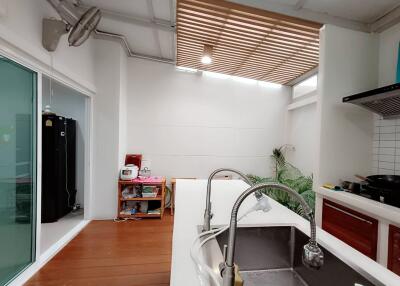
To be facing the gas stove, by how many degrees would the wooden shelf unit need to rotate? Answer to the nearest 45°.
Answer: approximately 45° to its left

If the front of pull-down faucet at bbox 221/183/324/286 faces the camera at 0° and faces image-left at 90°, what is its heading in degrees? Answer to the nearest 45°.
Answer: approximately 270°

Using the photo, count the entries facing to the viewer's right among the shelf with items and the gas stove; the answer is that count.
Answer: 0

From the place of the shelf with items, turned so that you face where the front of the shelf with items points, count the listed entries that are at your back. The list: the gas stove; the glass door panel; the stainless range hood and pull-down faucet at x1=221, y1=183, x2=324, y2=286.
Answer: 0

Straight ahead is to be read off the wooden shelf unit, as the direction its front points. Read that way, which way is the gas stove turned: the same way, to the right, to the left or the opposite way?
to the right

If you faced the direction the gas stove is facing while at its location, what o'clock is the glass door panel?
The glass door panel is roughly at 12 o'clock from the gas stove.

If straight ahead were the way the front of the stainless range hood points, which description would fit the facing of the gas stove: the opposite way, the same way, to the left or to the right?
the same way

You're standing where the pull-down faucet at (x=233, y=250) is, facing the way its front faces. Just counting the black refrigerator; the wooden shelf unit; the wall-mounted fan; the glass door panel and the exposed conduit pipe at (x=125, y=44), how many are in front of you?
0

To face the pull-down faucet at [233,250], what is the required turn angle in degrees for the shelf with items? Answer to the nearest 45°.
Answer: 0° — it already faces it

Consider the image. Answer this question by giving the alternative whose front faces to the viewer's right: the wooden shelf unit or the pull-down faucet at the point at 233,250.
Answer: the pull-down faucet

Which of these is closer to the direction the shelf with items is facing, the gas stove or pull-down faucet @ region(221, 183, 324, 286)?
the pull-down faucet

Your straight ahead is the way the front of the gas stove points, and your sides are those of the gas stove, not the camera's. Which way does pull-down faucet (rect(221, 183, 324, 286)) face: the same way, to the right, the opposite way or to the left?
the opposite way

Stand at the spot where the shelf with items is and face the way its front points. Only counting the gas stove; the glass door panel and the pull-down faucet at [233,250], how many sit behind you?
0

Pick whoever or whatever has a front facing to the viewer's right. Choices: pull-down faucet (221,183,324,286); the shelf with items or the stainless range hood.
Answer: the pull-down faucet

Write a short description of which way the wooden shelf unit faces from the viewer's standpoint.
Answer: facing the viewer

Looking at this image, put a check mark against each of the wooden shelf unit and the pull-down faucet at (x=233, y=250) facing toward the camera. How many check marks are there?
1

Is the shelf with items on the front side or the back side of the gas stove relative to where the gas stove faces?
on the front side

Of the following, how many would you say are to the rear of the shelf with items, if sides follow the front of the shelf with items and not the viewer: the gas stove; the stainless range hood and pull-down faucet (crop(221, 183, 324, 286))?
0

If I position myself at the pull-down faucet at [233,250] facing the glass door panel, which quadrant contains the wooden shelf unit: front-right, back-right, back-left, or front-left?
front-right
